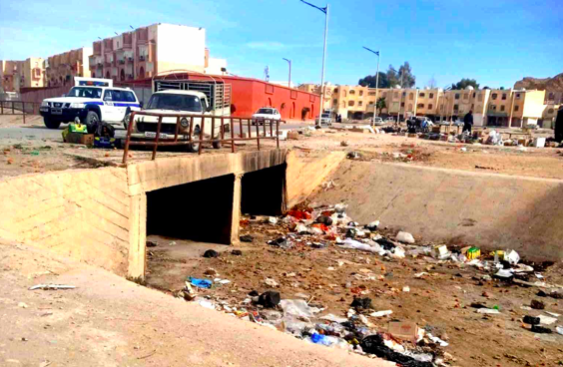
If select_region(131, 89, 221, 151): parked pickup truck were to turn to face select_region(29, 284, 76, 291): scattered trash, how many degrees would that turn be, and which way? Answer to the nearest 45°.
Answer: approximately 45° to its left

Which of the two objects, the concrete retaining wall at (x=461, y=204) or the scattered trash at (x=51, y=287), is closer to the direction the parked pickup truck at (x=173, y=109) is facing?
the scattered trash

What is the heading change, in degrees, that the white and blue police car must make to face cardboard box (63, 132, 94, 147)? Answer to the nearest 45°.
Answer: approximately 45° to its left

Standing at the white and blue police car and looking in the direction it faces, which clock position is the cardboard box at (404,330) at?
The cardboard box is roughly at 10 o'clock from the white and blue police car.

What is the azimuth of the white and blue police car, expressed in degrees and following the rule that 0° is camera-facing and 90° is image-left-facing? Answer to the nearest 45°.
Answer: approximately 45°

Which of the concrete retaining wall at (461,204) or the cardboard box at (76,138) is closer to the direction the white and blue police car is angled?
the cardboard box

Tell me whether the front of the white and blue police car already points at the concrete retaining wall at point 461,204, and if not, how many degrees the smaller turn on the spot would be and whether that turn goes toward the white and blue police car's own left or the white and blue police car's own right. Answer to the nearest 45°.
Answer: approximately 90° to the white and blue police car's own left

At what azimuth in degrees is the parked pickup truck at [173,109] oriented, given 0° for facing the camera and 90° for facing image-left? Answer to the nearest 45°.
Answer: approximately 45°

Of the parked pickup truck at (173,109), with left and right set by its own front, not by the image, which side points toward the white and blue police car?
right

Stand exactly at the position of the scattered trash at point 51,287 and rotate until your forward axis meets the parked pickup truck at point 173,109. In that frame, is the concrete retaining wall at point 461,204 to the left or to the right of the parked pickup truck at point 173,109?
right

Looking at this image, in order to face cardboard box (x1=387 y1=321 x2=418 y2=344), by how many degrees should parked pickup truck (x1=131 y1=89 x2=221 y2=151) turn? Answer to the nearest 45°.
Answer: approximately 90° to its left

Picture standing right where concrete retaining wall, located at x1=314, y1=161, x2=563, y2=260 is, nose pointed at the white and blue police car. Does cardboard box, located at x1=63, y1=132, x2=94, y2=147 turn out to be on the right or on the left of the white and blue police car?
left
